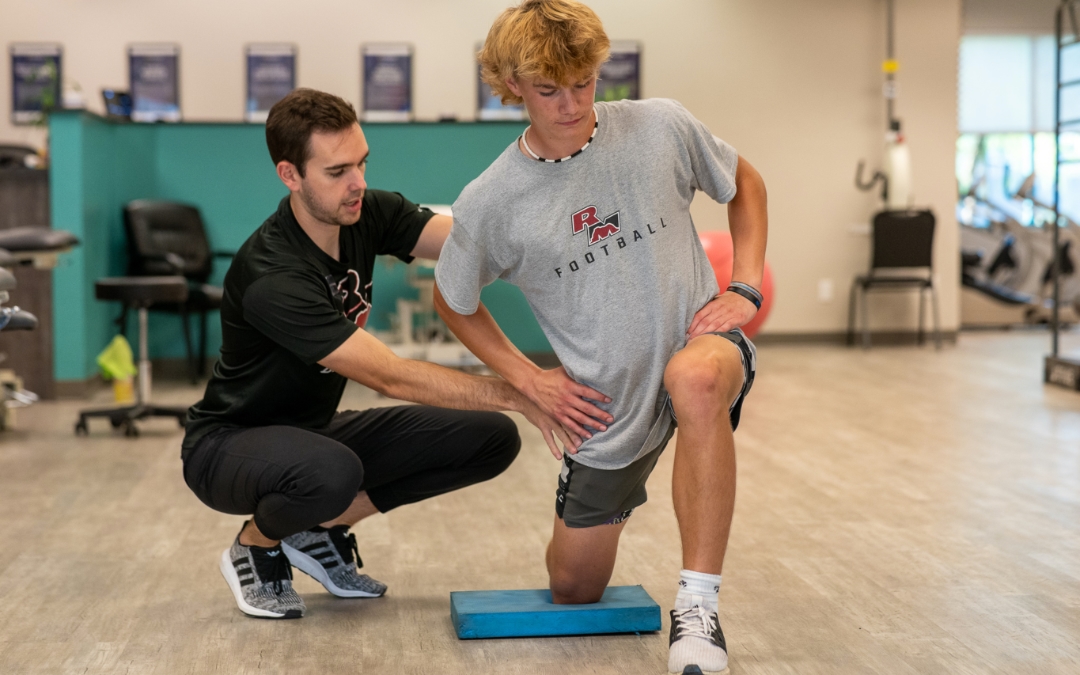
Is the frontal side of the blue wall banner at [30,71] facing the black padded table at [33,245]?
yes

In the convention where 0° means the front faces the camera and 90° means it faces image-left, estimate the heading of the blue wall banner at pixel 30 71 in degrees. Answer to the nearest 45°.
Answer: approximately 0°

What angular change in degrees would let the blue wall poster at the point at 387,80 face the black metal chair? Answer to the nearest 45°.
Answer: approximately 90° to its left

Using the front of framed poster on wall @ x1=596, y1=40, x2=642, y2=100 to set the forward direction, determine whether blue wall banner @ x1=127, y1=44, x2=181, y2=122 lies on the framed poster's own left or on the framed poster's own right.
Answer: on the framed poster's own right

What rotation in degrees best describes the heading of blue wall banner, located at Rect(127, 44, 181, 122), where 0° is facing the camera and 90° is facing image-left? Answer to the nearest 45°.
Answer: approximately 0°

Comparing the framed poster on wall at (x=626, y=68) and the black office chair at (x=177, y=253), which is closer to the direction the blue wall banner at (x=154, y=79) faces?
the black office chair

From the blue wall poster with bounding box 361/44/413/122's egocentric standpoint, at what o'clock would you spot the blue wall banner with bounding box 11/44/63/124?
the blue wall banner with bounding box 11/44/63/124 is roughly at 3 o'clock from the blue wall poster with bounding box 361/44/413/122.

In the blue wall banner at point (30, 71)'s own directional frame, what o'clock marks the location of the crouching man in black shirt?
The crouching man in black shirt is roughly at 12 o'clock from the blue wall banner.
